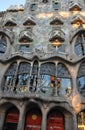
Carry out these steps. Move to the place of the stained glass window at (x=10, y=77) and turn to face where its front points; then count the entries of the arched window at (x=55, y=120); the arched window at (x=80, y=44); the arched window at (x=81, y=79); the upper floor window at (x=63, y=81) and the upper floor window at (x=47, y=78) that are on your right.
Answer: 0

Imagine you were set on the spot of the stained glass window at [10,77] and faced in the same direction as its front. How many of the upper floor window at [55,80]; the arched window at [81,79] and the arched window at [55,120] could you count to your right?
0

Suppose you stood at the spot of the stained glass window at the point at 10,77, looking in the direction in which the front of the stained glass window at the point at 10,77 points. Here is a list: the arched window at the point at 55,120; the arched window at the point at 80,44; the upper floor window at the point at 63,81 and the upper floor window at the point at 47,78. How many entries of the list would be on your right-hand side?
0

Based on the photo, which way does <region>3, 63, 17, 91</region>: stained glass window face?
toward the camera

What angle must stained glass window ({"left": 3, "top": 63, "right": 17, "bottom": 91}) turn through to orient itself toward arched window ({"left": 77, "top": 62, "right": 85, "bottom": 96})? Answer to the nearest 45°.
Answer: approximately 90° to its left

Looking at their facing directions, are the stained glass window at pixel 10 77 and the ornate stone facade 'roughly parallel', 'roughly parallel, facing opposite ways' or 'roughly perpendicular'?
roughly parallel

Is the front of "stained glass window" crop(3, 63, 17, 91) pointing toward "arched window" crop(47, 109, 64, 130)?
no

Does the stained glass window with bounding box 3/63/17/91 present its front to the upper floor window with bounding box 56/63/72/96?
no

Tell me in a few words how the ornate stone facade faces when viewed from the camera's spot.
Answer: facing the viewer

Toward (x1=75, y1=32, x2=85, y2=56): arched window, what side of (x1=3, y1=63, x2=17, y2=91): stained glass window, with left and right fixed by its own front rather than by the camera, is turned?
left
